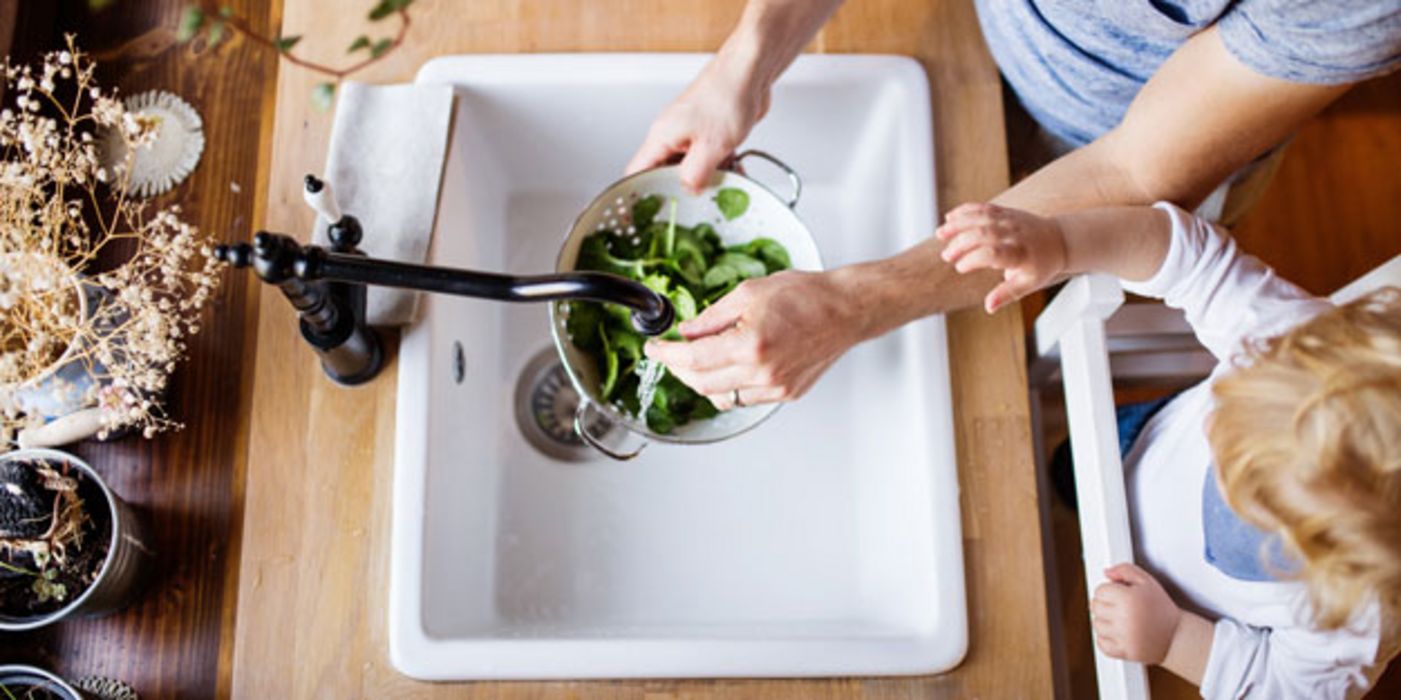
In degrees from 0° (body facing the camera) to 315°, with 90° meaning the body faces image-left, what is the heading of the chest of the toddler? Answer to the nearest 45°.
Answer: approximately 90°

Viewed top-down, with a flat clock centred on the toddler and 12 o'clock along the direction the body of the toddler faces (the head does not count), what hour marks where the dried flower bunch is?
The dried flower bunch is roughly at 11 o'clock from the toddler.

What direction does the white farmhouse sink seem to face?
to the viewer's right

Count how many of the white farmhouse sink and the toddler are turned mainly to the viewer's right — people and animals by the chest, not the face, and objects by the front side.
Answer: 1

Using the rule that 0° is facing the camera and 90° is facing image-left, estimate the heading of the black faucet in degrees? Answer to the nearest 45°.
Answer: approximately 270°

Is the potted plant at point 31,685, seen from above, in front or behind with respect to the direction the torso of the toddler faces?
in front
